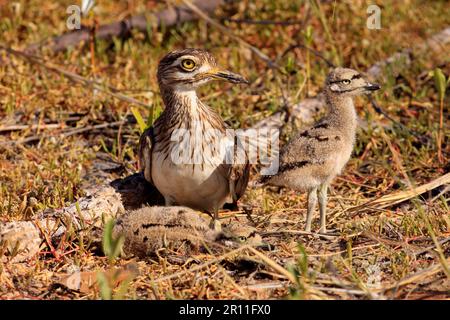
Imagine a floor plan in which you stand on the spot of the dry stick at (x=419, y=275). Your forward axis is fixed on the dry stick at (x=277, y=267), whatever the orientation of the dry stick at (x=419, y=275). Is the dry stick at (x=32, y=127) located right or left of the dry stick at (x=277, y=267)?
right

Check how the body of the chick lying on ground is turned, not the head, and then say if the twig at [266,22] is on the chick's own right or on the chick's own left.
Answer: on the chick's own left

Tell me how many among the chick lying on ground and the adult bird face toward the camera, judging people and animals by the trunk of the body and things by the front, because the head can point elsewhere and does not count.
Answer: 1

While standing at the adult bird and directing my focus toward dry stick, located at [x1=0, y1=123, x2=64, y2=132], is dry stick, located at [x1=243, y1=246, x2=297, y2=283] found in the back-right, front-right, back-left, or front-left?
back-left

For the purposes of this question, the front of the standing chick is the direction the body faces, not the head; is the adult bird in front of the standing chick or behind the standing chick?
behind

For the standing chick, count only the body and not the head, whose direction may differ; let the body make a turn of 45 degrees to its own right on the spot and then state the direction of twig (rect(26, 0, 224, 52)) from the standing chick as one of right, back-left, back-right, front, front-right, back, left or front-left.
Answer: back

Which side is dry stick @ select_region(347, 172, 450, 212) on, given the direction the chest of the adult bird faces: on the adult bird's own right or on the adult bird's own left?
on the adult bird's own left

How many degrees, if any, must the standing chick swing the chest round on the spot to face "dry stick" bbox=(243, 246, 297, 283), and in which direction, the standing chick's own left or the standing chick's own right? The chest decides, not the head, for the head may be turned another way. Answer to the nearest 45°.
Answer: approximately 90° to the standing chick's own right

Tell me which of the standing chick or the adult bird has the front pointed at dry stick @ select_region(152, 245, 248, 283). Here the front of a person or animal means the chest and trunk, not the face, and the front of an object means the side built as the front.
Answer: the adult bird

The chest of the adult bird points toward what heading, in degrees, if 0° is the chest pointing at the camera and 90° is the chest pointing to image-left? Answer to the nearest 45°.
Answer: approximately 0°

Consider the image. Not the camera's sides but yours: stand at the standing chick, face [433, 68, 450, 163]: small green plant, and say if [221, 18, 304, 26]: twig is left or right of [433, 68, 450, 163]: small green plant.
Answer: left

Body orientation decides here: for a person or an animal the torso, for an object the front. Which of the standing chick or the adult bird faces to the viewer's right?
the standing chick

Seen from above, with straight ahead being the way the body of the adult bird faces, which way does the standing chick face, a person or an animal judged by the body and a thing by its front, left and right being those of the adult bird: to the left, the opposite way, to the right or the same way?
to the left

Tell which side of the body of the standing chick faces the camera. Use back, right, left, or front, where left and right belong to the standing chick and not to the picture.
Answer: right
